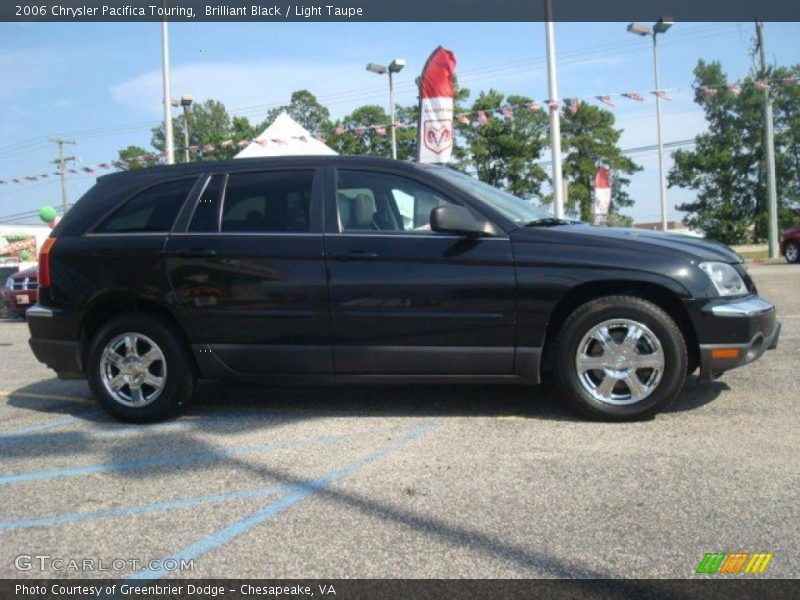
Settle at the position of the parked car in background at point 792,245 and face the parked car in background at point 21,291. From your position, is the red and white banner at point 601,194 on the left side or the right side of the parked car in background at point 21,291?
right

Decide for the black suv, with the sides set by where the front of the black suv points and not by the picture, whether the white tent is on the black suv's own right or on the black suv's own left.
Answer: on the black suv's own left

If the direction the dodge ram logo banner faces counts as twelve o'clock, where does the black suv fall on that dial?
The black suv is roughly at 12 o'clock from the dodge ram logo banner.

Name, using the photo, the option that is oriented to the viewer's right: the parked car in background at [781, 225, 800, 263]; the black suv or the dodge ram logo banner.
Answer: the black suv

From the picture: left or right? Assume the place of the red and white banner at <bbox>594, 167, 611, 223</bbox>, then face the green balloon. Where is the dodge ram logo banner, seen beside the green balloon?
left

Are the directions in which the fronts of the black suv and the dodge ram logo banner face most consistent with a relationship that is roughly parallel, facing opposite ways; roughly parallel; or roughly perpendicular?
roughly perpendicular

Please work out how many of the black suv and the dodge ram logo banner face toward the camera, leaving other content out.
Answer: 1

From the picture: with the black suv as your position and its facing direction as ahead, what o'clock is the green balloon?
The green balloon is roughly at 8 o'clock from the black suv.

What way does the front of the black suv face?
to the viewer's right

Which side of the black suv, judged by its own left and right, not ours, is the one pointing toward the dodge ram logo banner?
left

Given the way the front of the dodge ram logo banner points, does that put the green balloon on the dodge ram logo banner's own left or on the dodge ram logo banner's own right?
on the dodge ram logo banner's own right
